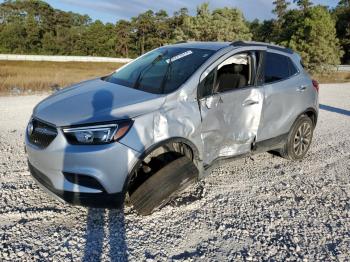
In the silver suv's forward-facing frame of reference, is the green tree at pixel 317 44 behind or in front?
behind

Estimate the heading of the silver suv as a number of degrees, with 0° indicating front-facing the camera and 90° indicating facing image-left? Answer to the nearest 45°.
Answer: approximately 45°
